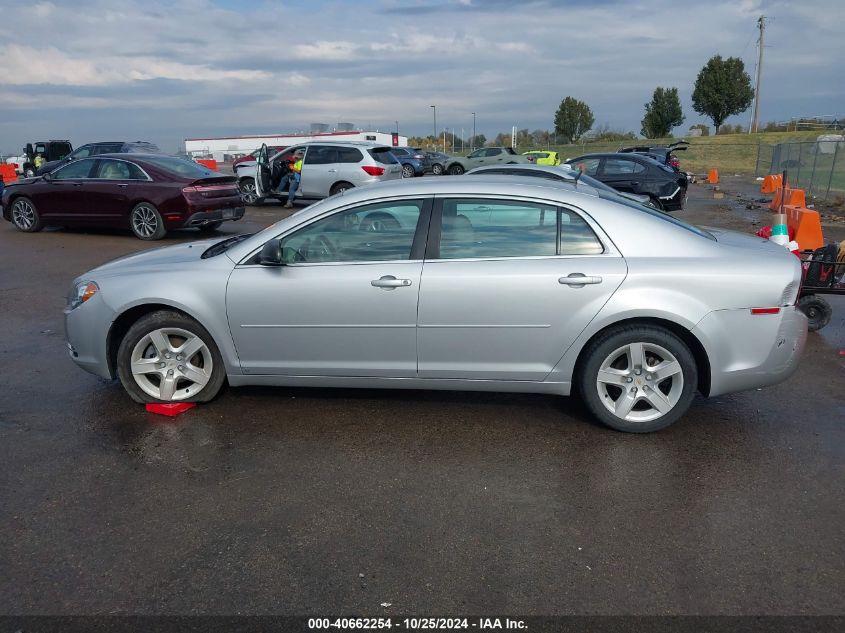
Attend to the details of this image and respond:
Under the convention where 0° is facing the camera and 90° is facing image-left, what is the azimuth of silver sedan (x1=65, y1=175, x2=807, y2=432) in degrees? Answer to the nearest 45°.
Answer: approximately 90°

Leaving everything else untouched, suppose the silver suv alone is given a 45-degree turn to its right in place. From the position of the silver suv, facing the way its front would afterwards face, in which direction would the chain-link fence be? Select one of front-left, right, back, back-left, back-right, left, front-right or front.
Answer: right

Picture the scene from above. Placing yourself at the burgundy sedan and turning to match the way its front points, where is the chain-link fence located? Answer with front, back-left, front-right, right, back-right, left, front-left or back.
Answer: back-right

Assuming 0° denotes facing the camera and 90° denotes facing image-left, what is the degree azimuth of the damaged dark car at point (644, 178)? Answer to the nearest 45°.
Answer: approximately 135°

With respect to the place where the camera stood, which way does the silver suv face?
facing away from the viewer and to the left of the viewer

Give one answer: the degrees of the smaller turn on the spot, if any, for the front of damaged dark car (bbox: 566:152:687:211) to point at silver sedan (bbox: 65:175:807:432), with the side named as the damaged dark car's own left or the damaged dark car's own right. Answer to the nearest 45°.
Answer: approximately 135° to the damaged dark car's own left

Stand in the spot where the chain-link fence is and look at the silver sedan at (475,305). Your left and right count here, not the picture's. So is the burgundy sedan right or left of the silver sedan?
right

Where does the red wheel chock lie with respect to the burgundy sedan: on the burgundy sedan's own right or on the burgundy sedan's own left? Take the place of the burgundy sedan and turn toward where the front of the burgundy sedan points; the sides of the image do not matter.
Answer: on the burgundy sedan's own left

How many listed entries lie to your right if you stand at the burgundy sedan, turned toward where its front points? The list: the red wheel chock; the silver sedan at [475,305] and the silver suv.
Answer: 1

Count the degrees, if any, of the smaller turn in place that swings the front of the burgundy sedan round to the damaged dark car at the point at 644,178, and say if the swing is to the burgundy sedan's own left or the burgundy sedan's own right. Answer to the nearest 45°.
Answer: approximately 135° to the burgundy sedan's own right
